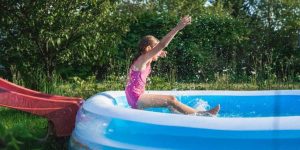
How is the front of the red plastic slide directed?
to the viewer's right

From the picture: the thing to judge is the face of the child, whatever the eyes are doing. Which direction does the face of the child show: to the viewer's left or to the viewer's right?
to the viewer's right

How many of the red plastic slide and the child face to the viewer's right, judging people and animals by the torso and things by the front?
2

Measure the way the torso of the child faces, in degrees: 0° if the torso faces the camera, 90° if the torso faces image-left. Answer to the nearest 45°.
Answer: approximately 270°

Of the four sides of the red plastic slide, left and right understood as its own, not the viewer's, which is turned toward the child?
front
